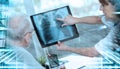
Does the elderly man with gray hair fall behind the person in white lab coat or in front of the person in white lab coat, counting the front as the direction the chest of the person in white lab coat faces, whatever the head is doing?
in front

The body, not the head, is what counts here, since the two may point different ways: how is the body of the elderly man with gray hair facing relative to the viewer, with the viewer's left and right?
facing away from the viewer and to the right of the viewer

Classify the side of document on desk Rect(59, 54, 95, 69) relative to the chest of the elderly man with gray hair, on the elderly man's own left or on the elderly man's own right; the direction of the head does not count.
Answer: on the elderly man's own right

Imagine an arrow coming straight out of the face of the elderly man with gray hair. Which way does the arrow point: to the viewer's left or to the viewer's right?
to the viewer's right

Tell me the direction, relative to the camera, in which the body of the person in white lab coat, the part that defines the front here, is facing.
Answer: to the viewer's left

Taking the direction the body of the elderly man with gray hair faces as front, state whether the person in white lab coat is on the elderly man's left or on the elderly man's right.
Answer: on the elderly man's right

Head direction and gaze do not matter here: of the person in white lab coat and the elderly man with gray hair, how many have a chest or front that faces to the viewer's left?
1
